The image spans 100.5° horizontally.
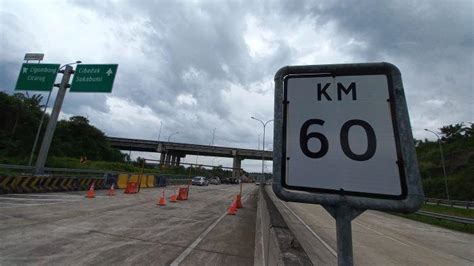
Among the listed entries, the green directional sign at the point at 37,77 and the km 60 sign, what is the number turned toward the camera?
2

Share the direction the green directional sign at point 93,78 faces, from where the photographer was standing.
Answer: facing the viewer

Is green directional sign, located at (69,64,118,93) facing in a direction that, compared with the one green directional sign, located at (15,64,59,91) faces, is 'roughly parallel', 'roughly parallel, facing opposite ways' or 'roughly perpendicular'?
roughly parallel

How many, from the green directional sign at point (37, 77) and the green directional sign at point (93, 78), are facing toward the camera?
2

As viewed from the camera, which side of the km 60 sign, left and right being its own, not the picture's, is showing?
front

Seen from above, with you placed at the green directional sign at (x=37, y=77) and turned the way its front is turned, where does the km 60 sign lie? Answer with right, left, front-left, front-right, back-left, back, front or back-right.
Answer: front

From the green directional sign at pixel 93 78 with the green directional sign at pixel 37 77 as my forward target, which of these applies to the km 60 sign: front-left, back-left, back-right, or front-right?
back-left

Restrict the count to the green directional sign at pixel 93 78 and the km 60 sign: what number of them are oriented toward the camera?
2
